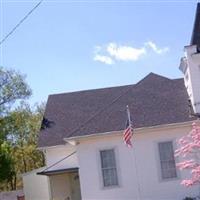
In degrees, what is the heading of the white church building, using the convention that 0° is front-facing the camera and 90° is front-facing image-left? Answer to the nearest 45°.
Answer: approximately 270°
